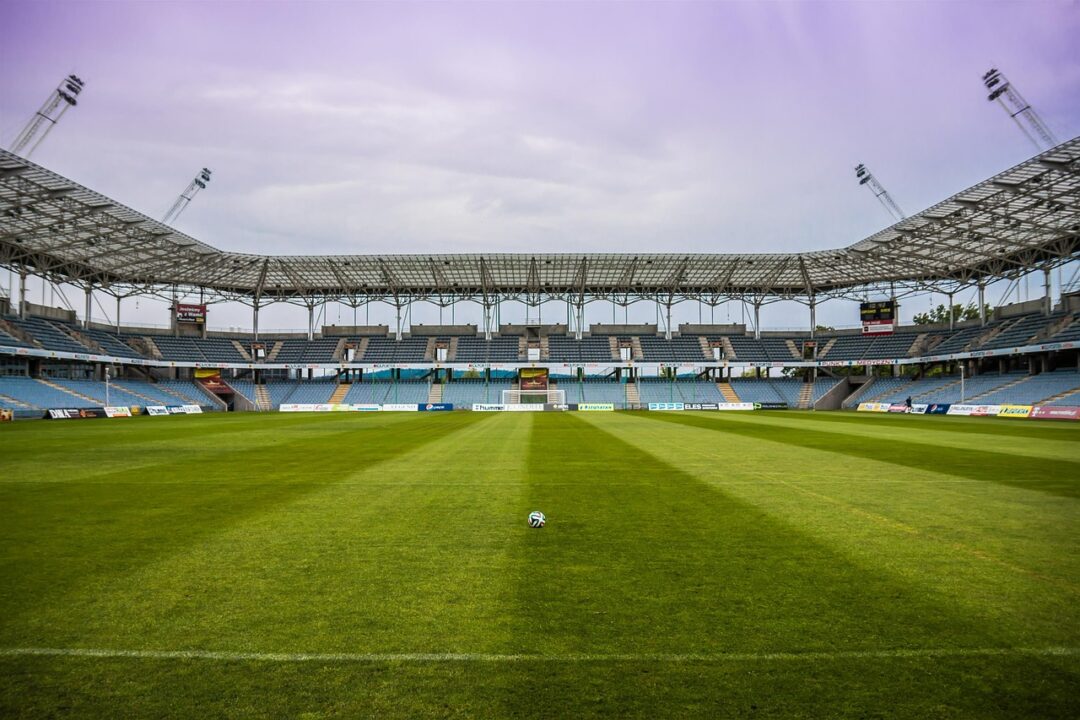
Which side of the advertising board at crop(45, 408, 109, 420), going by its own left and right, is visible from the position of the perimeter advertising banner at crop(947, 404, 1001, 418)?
front

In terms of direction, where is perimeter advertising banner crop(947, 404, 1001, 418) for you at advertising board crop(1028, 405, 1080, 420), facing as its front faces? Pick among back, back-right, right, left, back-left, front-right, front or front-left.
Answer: right

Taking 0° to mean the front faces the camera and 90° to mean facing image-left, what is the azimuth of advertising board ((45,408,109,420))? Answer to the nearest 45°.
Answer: approximately 315°
